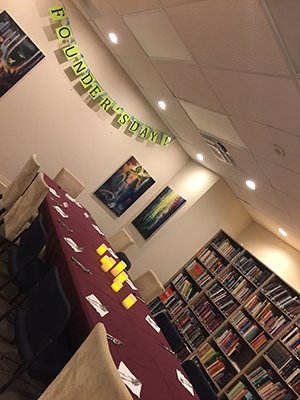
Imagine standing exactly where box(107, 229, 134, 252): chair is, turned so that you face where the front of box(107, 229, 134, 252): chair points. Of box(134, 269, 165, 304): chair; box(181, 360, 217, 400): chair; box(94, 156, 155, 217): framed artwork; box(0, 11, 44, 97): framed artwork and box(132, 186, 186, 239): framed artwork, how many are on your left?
2

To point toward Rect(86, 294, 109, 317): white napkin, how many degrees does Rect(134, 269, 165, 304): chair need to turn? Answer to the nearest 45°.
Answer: approximately 45° to its left

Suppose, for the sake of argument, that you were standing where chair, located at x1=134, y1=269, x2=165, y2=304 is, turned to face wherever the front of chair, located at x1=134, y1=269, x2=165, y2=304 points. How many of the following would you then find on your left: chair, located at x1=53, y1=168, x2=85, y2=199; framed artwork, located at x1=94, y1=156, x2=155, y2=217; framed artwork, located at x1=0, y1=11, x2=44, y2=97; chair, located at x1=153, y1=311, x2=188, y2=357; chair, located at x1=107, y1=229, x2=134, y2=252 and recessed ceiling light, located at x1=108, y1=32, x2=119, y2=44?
1

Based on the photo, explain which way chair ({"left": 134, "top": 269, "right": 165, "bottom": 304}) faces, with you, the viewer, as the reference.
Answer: facing the viewer and to the left of the viewer

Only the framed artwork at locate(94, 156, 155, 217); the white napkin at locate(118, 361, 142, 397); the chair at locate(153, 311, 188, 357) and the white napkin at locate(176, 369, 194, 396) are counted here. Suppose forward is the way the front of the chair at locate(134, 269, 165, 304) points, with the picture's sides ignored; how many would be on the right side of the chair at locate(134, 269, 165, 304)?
1

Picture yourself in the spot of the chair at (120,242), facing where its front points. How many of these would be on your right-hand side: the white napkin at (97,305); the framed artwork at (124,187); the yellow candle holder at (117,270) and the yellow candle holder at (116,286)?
1

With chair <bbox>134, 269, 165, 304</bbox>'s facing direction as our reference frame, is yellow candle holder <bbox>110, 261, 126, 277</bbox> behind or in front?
in front

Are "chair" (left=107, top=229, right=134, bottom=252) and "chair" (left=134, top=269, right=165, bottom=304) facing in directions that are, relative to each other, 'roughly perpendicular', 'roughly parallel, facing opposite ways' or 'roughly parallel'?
roughly parallel

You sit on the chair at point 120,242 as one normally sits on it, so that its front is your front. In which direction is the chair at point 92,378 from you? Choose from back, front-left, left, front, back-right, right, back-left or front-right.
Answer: front-left

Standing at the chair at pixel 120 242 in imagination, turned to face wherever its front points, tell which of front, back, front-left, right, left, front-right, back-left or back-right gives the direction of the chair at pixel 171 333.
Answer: left

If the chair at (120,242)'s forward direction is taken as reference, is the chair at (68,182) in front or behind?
in front

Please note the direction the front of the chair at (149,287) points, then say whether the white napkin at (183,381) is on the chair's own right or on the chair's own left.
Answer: on the chair's own left

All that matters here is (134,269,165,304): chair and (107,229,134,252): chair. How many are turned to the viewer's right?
0

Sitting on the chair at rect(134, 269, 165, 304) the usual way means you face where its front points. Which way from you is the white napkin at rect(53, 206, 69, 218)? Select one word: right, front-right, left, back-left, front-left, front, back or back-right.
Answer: front

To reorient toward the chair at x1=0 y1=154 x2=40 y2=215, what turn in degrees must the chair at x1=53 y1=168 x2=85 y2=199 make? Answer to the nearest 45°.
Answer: approximately 45° to its right
